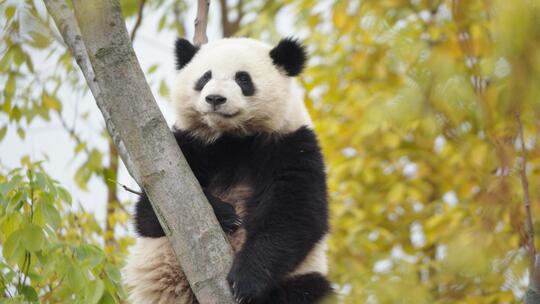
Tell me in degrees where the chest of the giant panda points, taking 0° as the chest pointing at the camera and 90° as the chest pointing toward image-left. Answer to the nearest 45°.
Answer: approximately 45°

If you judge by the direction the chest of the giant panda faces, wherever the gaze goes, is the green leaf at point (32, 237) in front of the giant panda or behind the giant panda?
in front

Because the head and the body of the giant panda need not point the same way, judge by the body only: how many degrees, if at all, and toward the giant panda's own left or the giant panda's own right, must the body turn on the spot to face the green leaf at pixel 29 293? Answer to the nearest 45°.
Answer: approximately 45° to the giant panda's own right

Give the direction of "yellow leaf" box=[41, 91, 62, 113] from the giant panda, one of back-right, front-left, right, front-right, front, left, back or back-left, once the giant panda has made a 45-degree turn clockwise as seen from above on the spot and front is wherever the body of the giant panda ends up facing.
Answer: front-right
